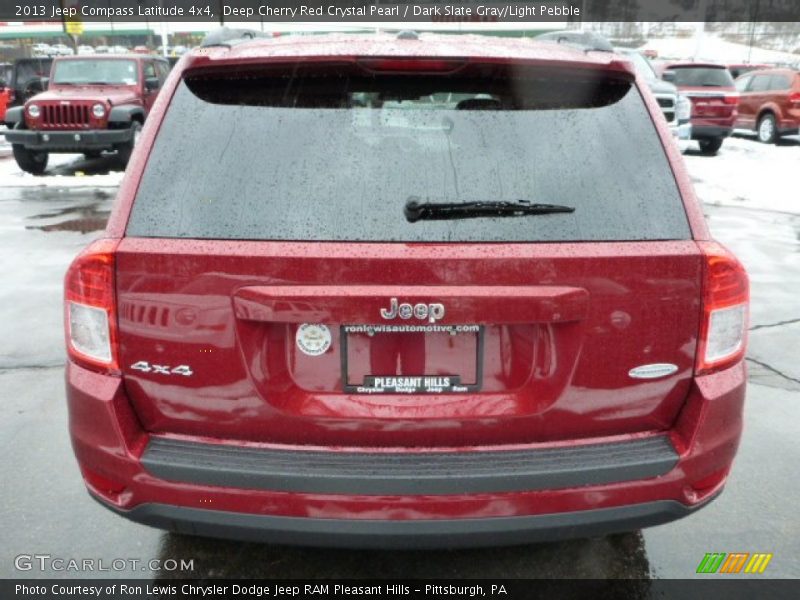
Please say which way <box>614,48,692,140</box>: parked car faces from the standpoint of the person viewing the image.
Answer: facing the viewer and to the right of the viewer

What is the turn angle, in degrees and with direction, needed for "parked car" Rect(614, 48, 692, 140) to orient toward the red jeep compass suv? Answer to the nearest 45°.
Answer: approximately 45° to its right

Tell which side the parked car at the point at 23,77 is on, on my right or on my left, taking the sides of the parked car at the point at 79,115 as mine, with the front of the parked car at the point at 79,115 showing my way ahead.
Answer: on my right

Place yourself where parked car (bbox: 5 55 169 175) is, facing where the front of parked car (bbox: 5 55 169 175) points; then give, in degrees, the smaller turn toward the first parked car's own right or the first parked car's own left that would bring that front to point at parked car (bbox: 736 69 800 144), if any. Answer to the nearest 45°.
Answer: approximately 135° to the first parked car's own left

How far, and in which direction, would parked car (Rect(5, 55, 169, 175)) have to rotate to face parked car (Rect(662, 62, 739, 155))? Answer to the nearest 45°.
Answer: approximately 135° to its left

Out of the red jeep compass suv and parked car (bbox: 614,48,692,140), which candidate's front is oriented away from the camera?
the red jeep compass suv

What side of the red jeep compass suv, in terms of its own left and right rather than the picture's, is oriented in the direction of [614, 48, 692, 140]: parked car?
front

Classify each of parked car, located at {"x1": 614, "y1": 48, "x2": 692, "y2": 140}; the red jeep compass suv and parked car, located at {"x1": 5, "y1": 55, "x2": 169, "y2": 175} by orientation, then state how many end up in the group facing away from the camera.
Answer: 1

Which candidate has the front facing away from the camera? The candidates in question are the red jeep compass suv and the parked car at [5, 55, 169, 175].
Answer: the red jeep compass suv

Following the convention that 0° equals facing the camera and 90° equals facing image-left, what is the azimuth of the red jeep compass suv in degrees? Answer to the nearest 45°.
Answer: approximately 180°

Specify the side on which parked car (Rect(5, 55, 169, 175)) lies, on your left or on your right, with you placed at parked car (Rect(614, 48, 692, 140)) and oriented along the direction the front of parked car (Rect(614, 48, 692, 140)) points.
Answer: on your right
